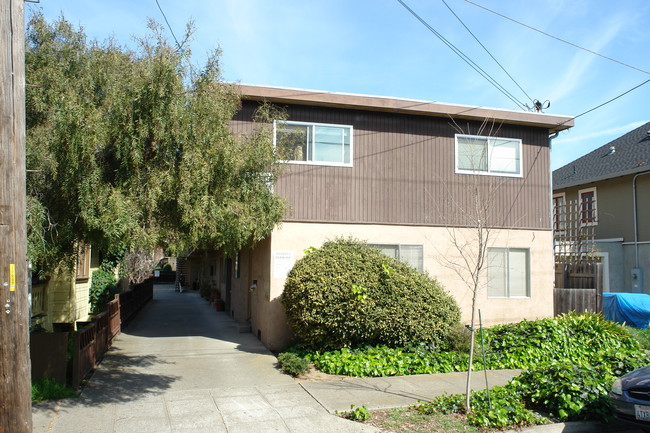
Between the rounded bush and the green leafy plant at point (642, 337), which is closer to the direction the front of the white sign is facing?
the rounded bush

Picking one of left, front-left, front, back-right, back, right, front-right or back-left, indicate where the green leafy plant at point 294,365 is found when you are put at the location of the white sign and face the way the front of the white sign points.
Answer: front

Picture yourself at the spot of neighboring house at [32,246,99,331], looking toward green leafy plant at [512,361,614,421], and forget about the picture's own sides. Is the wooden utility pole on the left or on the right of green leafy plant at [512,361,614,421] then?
right

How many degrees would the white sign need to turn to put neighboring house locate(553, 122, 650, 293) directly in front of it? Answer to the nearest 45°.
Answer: approximately 135° to its left

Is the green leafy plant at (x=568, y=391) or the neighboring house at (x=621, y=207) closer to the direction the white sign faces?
the green leafy plant

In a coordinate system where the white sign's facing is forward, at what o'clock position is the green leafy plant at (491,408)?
The green leafy plant is roughly at 11 o'clock from the white sign.

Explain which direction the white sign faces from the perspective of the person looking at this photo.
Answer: facing the viewer

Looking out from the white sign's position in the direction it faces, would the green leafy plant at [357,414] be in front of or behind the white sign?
in front

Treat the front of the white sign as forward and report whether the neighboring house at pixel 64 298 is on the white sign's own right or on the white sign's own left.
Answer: on the white sign's own right

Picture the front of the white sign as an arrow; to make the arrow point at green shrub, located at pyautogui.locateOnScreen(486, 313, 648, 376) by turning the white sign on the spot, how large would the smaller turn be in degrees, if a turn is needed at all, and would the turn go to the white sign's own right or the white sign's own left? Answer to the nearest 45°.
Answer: approximately 90° to the white sign's own left
